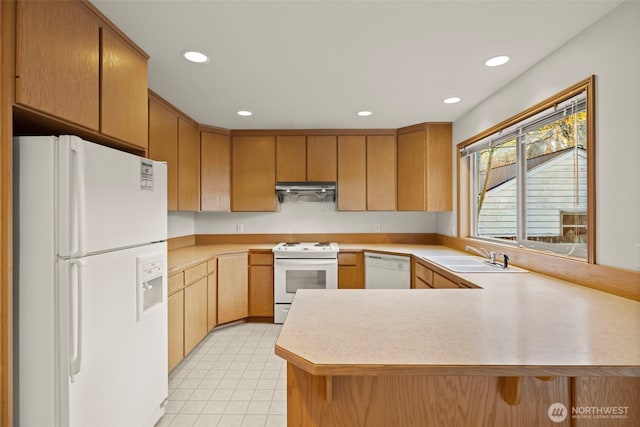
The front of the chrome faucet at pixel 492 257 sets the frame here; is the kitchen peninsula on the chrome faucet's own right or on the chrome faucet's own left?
on the chrome faucet's own left

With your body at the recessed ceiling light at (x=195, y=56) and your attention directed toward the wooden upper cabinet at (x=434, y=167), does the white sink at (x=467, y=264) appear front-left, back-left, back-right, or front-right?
front-right

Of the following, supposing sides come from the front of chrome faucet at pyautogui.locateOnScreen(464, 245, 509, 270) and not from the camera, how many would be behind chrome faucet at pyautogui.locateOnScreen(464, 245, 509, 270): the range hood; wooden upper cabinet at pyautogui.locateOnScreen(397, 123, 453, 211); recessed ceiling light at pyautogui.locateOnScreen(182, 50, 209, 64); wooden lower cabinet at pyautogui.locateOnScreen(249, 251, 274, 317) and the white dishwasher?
0

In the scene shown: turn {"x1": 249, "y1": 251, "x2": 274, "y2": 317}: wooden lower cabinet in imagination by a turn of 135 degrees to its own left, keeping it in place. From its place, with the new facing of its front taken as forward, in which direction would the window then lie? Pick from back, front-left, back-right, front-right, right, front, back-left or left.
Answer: right

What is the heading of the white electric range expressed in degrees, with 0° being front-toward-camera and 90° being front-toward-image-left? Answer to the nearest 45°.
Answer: approximately 0°

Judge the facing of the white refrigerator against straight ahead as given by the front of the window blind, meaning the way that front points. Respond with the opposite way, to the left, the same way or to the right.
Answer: the opposite way

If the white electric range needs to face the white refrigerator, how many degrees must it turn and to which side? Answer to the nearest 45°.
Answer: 0° — it already faces it

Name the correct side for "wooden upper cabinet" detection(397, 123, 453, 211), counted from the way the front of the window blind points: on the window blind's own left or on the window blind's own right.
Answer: on the window blind's own right

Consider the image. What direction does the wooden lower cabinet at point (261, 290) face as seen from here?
toward the camera

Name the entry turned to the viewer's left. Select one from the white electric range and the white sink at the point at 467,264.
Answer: the white sink

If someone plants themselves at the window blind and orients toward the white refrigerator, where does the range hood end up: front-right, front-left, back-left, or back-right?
front-right

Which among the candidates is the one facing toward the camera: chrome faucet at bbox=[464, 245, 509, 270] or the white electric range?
the white electric range

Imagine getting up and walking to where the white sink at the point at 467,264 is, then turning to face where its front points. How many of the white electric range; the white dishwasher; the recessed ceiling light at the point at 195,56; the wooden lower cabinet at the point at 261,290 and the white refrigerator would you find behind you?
0

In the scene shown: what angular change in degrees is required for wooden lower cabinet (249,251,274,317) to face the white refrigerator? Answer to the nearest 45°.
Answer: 0° — it already faces it

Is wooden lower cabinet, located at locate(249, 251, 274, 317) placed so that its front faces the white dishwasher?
no

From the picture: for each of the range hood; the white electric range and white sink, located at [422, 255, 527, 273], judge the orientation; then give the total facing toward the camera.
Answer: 2

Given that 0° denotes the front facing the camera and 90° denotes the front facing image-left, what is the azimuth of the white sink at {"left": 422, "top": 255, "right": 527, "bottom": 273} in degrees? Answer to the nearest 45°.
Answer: approximately 90°

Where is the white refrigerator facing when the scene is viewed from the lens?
facing the viewer and to the right of the viewer

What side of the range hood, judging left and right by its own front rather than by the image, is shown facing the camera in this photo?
front

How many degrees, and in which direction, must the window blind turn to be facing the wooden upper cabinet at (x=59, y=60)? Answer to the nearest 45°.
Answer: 0° — it already faces it
